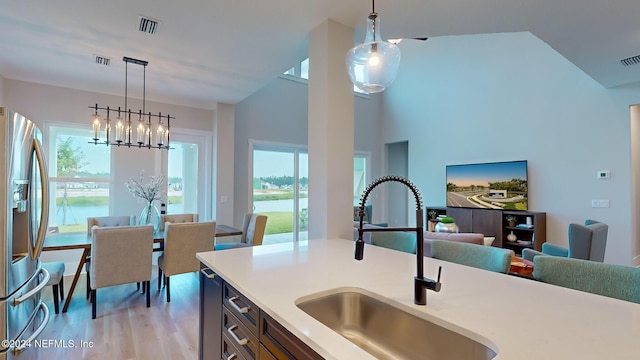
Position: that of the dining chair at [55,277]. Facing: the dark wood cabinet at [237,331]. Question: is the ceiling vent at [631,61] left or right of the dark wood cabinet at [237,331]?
left

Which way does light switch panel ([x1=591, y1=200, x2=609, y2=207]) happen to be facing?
toward the camera

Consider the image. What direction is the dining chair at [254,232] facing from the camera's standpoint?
to the viewer's left

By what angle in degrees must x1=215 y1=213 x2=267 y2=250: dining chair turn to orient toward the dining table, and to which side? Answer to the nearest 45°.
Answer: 0° — it already faces it

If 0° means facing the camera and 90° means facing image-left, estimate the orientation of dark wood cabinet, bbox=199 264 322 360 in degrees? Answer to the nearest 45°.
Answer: approximately 45°

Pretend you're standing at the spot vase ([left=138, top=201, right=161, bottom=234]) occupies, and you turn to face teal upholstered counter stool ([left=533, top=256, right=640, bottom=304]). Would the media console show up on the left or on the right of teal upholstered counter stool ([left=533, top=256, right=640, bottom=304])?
left

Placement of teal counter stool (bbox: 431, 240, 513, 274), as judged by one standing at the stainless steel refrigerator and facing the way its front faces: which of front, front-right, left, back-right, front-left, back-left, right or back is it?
front

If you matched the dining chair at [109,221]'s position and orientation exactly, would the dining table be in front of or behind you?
in front

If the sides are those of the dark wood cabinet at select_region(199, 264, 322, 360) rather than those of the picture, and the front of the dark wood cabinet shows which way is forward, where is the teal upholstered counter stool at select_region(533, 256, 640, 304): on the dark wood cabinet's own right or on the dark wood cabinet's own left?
on the dark wood cabinet's own left
